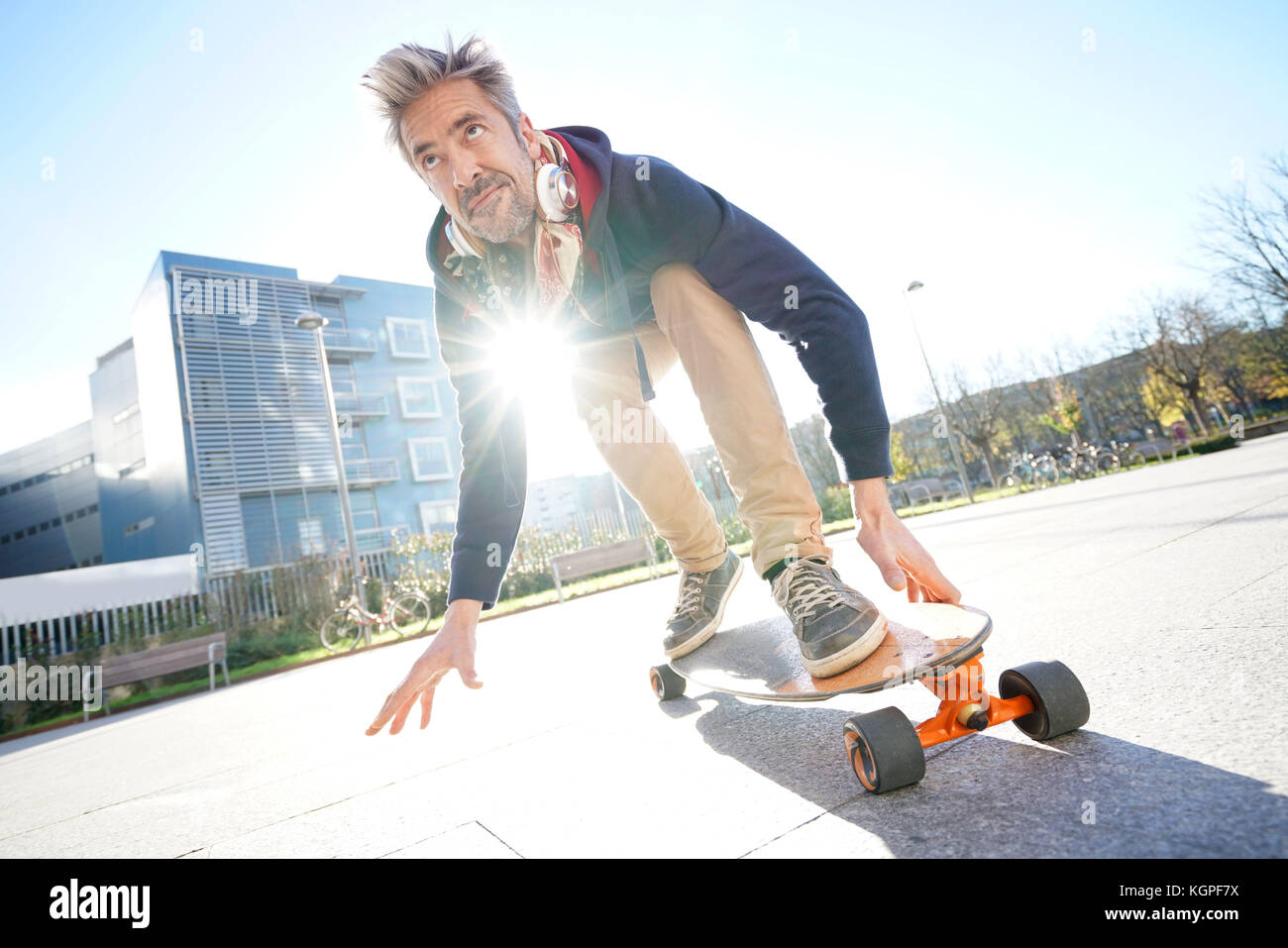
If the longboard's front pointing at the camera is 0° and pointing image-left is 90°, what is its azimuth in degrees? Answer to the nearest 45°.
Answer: approximately 315°

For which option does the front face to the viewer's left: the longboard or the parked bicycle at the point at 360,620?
the parked bicycle

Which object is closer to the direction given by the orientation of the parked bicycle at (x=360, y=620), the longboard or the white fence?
the white fence

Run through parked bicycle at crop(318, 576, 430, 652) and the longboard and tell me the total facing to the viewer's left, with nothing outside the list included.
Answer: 1

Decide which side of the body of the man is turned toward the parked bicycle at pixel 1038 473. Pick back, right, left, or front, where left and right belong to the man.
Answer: back

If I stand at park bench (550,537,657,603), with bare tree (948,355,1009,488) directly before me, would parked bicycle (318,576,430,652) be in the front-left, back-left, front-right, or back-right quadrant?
back-left

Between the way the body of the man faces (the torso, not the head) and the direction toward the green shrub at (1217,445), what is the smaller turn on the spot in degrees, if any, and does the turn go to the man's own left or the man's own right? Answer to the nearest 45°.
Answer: approximately 180°

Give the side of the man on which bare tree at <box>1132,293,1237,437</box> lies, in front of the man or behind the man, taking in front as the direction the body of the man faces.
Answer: behind

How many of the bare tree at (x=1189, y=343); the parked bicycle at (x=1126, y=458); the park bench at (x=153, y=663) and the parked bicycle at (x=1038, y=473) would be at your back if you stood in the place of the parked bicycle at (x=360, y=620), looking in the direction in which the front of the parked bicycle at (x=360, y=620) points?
3

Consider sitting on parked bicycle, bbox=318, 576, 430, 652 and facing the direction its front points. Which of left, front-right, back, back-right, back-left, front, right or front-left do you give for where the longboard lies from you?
left

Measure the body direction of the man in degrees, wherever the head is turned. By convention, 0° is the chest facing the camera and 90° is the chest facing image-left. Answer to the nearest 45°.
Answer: approximately 45°

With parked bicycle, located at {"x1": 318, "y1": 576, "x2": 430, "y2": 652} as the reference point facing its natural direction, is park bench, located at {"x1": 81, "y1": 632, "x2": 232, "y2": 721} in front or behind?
in front

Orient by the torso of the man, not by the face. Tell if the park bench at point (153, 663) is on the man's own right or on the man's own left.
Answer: on the man's own right

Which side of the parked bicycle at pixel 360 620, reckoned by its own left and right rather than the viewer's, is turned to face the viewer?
left
